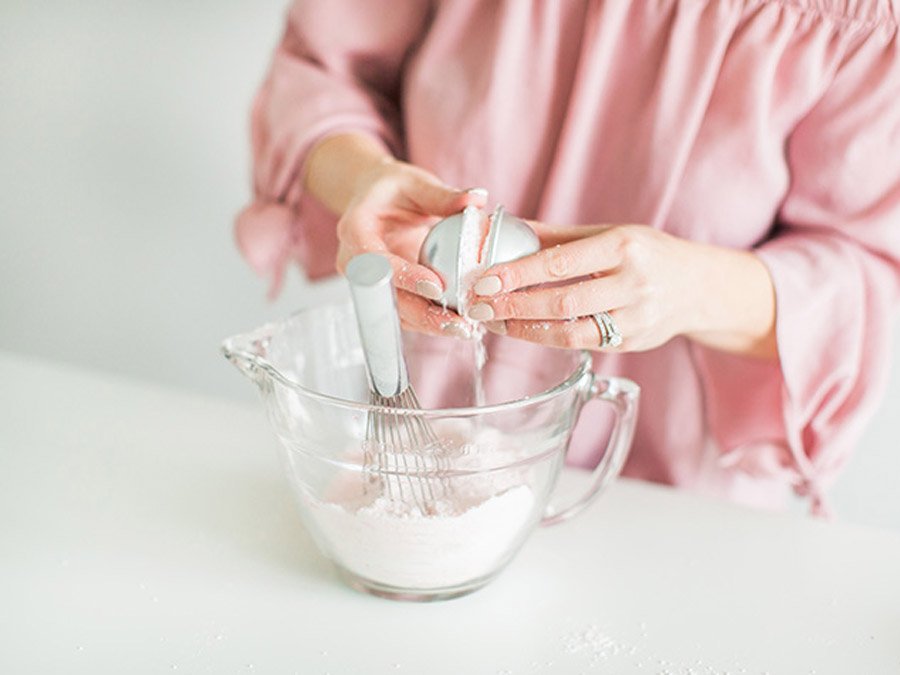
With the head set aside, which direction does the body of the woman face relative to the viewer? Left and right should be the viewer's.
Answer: facing the viewer and to the left of the viewer
